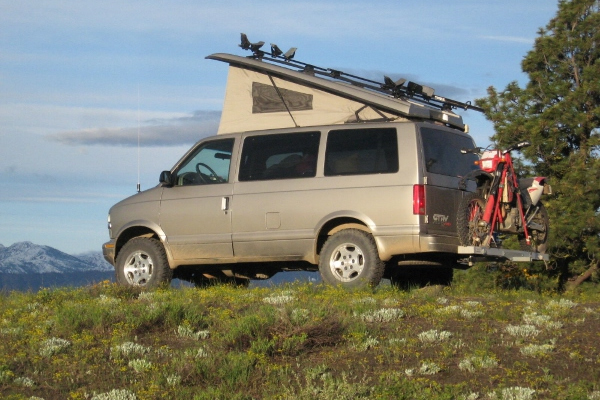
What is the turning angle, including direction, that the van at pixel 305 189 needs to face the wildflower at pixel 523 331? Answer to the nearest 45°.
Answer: approximately 180°

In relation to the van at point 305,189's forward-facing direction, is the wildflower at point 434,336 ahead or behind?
behind

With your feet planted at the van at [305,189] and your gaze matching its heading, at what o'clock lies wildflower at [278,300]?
The wildflower is roughly at 8 o'clock from the van.

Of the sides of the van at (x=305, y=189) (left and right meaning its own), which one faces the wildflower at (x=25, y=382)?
left

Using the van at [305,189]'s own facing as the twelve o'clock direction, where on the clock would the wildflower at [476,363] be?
The wildflower is roughly at 7 o'clock from the van.

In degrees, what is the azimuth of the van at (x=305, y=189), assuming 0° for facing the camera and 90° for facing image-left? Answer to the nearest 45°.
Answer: approximately 135°
